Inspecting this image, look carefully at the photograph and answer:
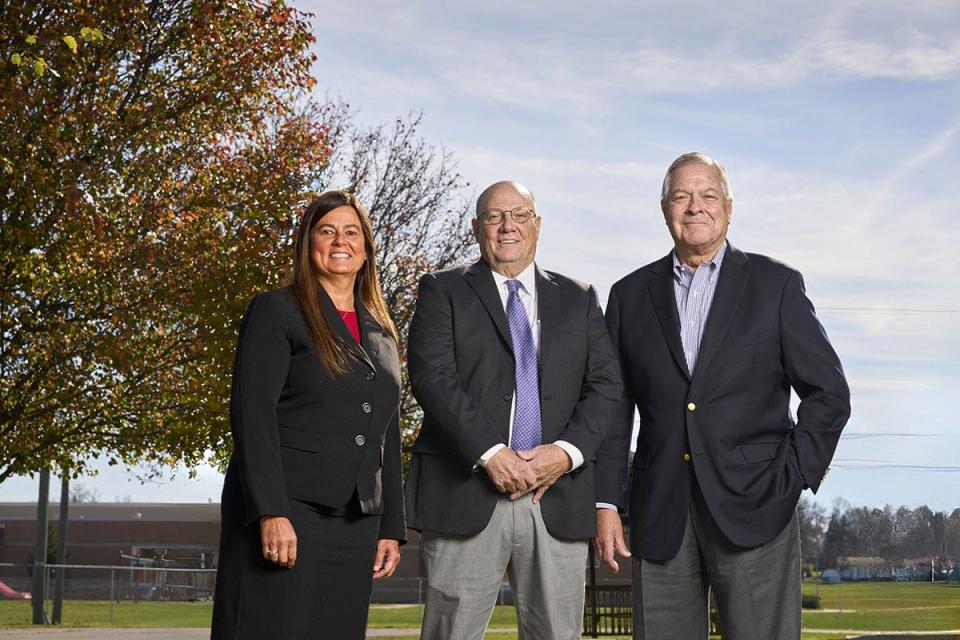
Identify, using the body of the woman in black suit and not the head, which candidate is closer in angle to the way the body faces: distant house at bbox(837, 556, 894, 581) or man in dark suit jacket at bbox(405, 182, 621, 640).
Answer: the man in dark suit jacket

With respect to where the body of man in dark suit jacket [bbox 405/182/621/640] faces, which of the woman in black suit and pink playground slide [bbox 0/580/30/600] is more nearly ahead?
the woman in black suit

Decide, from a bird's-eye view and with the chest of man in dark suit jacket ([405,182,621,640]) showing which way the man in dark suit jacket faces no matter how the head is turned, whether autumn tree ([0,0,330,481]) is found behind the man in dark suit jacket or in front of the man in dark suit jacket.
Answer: behind

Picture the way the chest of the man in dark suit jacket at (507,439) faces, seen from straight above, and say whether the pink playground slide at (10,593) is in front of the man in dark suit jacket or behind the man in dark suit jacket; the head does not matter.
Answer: behind

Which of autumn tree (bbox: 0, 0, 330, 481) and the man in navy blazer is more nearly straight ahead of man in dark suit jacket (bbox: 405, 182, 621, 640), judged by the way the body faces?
the man in navy blazer

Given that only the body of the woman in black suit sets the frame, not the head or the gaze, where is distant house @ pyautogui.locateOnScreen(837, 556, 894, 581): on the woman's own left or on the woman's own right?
on the woman's own left

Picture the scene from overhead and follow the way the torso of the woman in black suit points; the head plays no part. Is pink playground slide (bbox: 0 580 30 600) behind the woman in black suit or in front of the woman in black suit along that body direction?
behind
